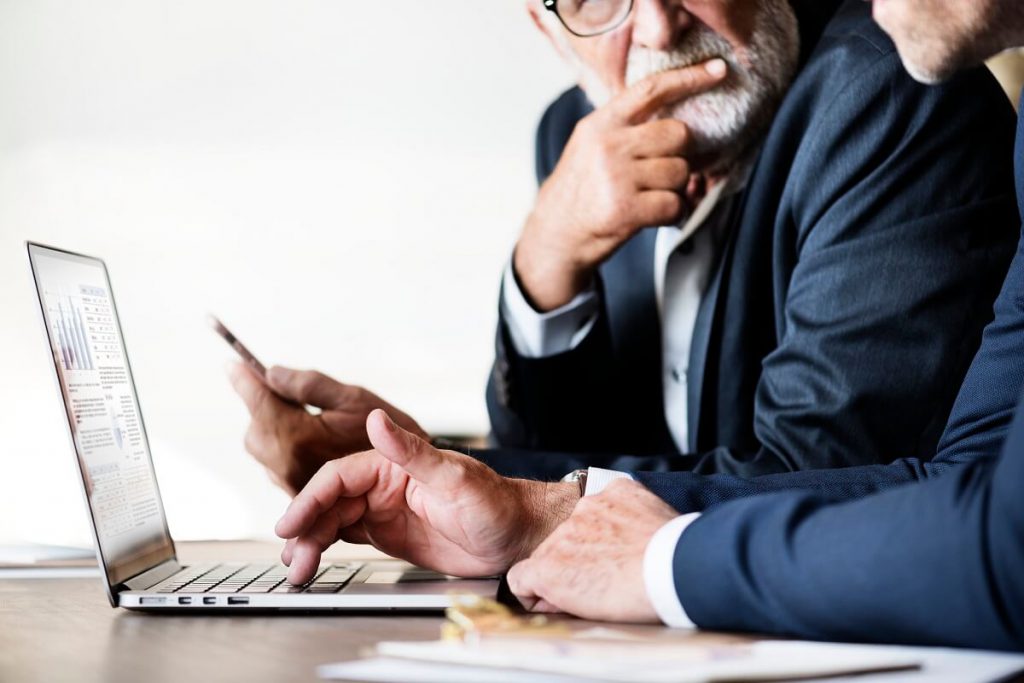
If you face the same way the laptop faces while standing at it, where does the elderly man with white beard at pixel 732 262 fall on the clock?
The elderly man with white beard is roughly at 11 o'clock from the laptop.

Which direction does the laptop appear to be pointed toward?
to the viewer's right

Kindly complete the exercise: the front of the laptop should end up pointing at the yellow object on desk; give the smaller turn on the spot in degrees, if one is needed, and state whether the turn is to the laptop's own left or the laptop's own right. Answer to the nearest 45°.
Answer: approximately 45° to the laptop's own right

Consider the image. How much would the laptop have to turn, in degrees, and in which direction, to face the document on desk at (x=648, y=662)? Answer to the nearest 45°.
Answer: approximately 45° to its right
